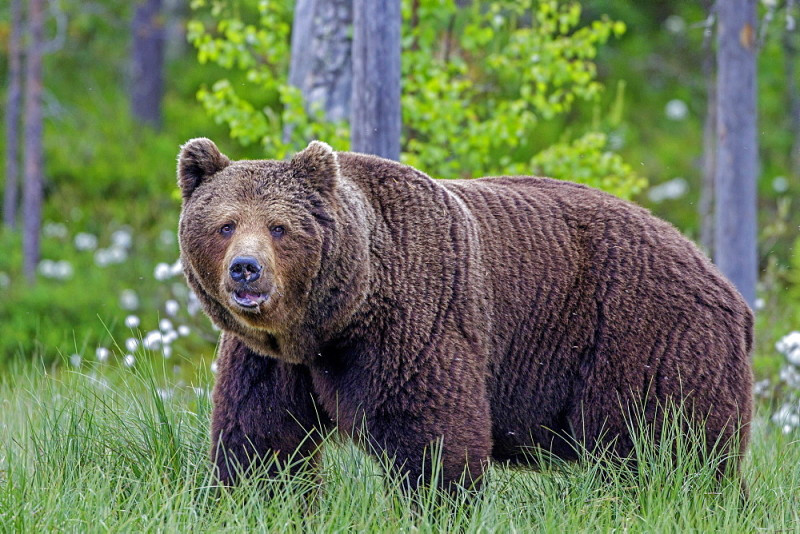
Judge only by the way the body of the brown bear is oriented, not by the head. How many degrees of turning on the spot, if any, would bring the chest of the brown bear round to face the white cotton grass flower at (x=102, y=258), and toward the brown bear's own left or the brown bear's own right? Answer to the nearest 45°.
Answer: approximately 90° to the brown bear's own right

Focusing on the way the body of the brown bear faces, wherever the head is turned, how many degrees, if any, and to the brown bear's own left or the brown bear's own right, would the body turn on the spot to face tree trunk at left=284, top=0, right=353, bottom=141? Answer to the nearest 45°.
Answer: approximately 135° to the brown bear's own right

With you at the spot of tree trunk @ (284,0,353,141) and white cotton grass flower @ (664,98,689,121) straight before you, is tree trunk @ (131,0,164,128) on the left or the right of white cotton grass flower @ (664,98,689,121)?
left

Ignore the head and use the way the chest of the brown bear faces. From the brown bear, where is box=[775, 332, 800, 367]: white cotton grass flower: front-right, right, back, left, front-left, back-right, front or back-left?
back

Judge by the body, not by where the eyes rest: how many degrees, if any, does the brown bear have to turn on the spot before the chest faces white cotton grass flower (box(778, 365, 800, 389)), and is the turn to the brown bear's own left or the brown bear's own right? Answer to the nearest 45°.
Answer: approximately 180°

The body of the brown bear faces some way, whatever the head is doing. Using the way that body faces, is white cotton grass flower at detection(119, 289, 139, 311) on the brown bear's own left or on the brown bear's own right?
on the brown bear's own right

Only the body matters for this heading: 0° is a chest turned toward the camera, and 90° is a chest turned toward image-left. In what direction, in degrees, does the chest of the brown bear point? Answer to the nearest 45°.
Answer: approximately 45°

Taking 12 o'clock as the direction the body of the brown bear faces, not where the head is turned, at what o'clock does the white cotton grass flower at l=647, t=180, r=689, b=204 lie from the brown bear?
The white cotton grass flower is roughly at 5 o'clock from the brown bear.

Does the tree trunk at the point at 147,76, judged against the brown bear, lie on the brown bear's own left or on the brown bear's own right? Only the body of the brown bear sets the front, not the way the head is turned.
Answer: on the brown bear's own right
